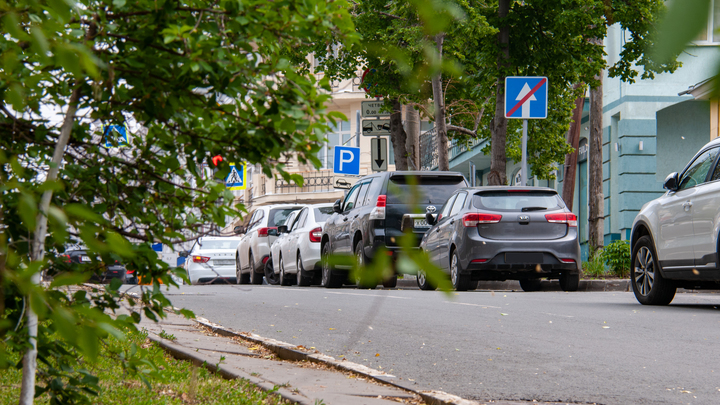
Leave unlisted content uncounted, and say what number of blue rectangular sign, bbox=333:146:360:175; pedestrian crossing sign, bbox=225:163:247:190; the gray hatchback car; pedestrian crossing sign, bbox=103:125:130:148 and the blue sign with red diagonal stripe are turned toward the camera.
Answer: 4

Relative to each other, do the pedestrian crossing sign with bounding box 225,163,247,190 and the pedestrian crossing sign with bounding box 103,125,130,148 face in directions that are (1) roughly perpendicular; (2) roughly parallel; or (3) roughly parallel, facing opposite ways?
roughly parallel

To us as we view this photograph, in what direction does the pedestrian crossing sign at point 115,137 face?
facing the viewer

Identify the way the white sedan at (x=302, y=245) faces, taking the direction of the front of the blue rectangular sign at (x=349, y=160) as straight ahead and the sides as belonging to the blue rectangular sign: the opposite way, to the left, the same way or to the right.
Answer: the opposite way

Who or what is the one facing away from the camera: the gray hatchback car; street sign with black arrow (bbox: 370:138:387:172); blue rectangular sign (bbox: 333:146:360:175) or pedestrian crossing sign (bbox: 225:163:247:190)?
the gray hatchback car

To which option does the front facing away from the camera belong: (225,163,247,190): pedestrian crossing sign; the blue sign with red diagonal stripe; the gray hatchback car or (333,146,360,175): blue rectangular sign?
the gray hatchback car

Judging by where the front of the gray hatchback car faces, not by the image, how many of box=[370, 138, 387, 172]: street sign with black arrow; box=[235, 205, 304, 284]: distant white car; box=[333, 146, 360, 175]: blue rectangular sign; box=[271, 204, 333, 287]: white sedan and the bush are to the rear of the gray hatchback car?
0

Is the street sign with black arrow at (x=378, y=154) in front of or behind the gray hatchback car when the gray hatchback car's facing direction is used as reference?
in front

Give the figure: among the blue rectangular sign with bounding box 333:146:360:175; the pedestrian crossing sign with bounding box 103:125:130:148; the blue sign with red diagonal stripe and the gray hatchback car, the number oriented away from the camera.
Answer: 1

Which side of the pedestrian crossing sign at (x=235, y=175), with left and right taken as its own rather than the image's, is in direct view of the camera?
front

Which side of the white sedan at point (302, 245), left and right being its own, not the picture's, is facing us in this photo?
back

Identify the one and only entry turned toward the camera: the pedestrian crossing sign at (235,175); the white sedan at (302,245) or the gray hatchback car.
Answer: the pedestrian crossing sign

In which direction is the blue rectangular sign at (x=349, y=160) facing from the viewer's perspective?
toward the camera

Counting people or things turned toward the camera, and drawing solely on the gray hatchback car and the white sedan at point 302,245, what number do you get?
0
